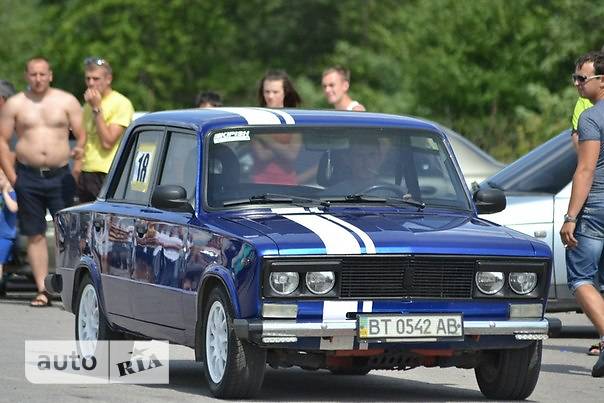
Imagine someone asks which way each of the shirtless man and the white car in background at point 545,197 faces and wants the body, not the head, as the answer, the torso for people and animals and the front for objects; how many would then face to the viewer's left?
1

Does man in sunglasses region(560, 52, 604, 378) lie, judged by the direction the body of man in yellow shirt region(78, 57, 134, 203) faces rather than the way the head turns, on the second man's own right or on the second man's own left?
on the second man's own left

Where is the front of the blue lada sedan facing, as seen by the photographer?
facing the viewer and to the right of the viewer

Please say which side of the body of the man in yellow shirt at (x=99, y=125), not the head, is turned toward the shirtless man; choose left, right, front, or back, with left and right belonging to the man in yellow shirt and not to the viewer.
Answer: right

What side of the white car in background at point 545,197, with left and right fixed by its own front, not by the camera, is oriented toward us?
left

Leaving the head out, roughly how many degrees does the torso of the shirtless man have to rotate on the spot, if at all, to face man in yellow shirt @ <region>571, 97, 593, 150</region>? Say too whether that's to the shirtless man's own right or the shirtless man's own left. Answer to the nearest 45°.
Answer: approximately 45° to the shirtless man's own left

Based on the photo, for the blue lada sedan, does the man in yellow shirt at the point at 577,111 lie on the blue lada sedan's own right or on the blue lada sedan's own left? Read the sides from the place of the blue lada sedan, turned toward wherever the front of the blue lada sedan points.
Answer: on the blue lada sedan's own left

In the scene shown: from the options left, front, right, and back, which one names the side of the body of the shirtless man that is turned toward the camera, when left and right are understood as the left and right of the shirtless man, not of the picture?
front

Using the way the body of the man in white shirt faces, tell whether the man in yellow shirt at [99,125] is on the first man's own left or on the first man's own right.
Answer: on the first man's own right

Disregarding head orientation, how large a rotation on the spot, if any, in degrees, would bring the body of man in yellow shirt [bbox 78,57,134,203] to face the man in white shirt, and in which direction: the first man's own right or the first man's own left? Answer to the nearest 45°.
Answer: approximately 135° to the first man's own left

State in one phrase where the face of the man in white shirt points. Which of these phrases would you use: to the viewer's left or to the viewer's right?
to the viewer's left
